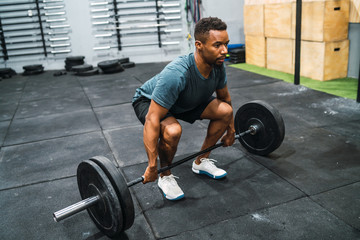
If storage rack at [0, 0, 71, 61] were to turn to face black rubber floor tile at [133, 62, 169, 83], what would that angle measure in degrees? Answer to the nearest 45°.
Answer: approximately 45° to its left

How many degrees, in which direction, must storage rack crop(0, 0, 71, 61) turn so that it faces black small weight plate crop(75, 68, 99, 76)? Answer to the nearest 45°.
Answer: approximately 45° to its left

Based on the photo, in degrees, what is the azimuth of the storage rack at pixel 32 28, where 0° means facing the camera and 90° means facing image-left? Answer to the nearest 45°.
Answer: approximately 0°

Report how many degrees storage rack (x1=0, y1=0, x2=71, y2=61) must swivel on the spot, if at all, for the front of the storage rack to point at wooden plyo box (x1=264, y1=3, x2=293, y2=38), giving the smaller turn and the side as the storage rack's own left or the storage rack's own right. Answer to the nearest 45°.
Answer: approximately 45° to the storage rack's own left

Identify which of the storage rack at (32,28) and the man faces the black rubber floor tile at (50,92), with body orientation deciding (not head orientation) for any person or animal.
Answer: the storage rack

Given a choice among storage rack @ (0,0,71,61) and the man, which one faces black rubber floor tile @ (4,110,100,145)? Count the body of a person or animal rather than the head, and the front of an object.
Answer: the storage rack

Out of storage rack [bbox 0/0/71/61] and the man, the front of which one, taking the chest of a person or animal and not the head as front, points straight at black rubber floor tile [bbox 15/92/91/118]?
the storage rack

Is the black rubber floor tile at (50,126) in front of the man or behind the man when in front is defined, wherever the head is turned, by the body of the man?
behind
